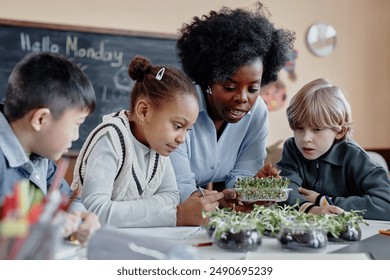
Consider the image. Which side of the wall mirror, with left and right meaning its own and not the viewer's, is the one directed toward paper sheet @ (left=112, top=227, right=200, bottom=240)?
front

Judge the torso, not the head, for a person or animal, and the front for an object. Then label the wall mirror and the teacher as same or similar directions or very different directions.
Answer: same or similar directions

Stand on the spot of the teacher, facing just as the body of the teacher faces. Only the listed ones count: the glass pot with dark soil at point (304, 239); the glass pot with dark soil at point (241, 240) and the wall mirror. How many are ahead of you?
2

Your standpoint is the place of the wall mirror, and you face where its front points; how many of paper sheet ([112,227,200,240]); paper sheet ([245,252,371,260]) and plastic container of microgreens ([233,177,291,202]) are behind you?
0

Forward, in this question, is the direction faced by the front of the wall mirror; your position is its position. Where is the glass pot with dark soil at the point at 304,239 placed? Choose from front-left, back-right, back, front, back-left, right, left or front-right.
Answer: front

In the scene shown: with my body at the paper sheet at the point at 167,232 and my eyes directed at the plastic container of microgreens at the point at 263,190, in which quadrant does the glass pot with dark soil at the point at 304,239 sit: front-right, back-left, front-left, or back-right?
front-right

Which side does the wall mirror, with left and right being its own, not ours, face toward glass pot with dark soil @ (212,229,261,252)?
front

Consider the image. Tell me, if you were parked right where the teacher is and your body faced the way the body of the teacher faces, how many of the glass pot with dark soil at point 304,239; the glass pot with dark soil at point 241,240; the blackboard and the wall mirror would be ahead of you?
2

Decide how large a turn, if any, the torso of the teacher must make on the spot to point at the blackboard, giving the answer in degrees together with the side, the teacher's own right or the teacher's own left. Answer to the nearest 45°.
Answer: approximately 135° to the teacher's own right

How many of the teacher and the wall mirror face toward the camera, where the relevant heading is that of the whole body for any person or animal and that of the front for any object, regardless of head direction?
2

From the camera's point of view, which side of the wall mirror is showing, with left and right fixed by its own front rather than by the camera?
front

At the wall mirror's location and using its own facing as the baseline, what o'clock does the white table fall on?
The white table is roughly at 12 o'clock from the wall mirror.

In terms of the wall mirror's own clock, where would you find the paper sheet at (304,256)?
The paper sheet is roughly at 12 o'clock from the wall mirror.

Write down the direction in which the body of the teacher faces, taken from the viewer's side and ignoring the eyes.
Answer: toward the camera

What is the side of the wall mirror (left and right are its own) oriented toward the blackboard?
right

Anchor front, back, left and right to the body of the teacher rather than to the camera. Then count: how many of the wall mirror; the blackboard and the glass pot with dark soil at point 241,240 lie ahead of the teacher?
1

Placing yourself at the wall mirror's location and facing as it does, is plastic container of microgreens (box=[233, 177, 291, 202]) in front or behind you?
in front

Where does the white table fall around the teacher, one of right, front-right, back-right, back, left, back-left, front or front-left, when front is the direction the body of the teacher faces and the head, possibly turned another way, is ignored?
front
